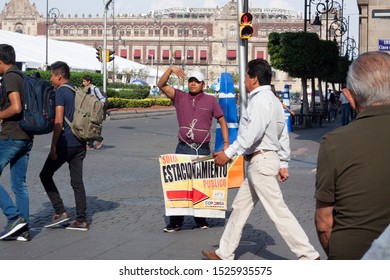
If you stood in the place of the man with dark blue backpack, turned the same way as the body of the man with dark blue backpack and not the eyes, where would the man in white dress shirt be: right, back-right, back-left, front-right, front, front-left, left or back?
back-left

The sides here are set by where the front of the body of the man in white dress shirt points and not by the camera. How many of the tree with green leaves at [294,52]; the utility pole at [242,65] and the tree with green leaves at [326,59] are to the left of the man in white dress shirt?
0

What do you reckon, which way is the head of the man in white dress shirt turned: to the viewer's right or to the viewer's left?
to the viewer's left

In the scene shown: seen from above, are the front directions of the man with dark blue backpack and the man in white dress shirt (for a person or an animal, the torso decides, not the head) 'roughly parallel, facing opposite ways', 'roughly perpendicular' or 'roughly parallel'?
roughly parallel

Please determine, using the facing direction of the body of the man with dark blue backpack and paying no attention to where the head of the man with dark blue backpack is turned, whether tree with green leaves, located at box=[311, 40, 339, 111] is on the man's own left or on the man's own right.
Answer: on the man's own right

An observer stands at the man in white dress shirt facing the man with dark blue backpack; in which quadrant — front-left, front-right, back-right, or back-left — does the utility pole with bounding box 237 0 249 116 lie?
front-right

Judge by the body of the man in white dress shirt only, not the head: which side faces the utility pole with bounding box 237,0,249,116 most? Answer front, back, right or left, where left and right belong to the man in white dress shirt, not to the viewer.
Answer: right

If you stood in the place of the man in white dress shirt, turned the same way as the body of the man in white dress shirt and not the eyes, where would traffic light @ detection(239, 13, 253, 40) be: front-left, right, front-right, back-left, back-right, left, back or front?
right

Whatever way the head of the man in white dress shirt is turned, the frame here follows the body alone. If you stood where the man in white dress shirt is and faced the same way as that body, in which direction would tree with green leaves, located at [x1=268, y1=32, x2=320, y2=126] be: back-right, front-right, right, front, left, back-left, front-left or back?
right

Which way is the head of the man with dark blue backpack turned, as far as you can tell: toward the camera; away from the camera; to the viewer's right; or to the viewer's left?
to the viewer's left

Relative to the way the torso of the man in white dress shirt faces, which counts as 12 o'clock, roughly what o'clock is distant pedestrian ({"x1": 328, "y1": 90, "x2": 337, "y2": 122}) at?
The distant pedestrian is roughly at 3 o'clock from the man in white dress shirt.

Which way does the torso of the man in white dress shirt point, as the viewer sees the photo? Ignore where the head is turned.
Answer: to the viewer's left

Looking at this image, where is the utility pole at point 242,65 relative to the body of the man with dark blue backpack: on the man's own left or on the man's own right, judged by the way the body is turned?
on the man's own right

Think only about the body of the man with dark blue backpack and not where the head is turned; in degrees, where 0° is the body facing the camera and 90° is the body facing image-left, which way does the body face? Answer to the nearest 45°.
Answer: approximately 90°
